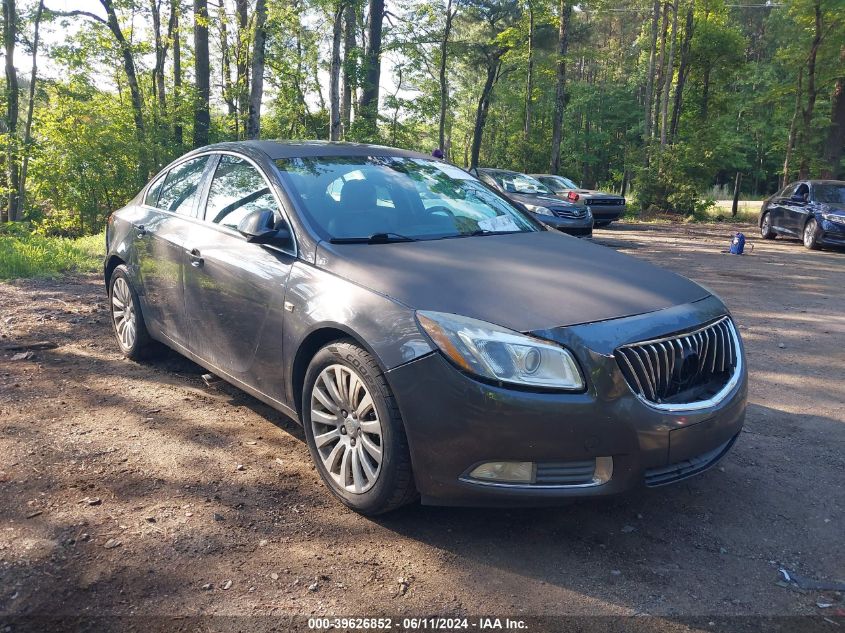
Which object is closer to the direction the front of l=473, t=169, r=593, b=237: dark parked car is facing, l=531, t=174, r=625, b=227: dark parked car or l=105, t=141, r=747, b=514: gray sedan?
the gray sedan

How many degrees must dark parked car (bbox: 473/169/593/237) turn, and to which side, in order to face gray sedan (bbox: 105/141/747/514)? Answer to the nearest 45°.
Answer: approximately 45° to its right

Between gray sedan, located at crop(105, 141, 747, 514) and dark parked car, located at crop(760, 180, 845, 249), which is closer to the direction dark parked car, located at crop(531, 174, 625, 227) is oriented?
the dark parked car

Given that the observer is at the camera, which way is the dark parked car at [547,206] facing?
facing the viewer and to the right of the viewer

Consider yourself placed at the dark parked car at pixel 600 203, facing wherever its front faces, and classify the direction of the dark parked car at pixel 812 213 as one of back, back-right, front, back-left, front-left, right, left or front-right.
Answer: front

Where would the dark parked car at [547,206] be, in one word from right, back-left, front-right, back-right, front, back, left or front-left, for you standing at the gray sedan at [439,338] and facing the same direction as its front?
back-left
